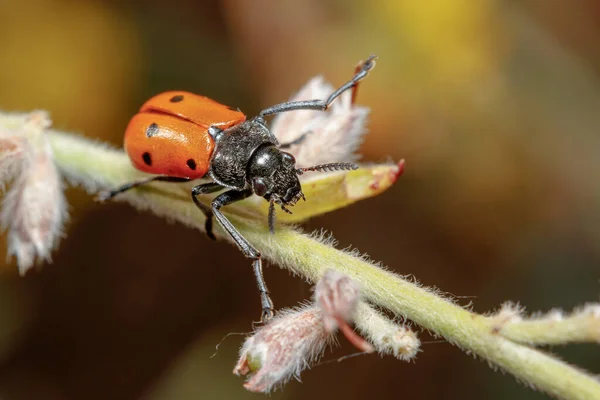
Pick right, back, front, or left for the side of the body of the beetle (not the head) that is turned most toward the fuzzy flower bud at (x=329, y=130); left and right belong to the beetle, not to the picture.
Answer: left

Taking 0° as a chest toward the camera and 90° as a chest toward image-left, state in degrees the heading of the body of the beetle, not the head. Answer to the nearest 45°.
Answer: approximately 315°

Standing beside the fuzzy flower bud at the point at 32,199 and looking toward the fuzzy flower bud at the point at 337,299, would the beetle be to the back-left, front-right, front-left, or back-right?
front-left
